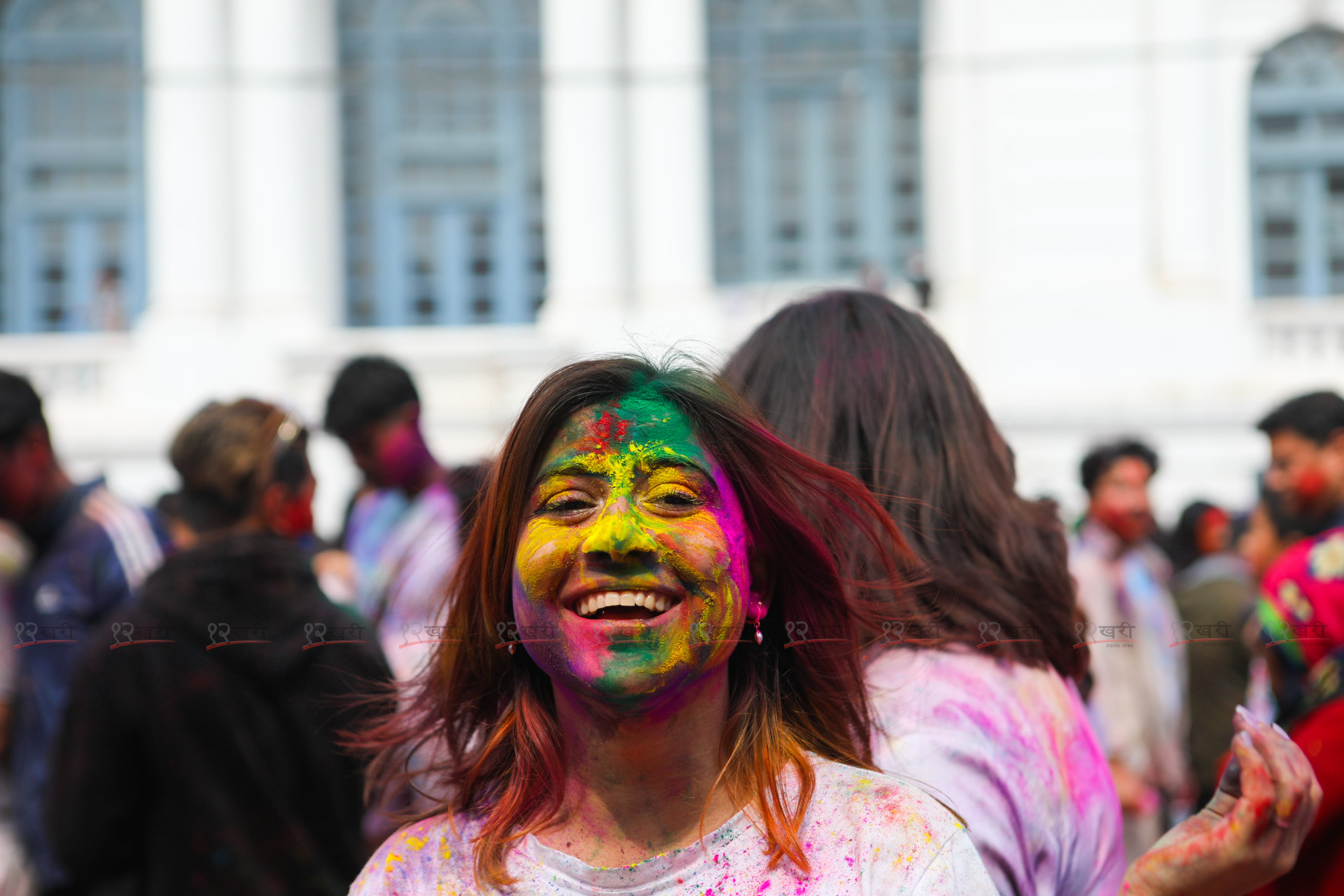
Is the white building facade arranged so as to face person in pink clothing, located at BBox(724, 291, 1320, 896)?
yes

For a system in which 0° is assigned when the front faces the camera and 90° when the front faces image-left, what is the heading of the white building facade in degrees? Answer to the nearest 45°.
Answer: approximately 0°

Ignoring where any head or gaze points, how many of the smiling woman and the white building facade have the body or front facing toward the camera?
2

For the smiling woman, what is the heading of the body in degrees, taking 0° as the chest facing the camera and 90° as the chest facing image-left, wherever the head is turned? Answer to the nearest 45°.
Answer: approximately 0°

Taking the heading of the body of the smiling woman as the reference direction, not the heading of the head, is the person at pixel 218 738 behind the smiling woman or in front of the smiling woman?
behind

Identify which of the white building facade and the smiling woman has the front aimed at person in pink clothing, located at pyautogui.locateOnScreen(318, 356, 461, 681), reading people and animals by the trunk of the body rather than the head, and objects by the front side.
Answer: the white building facade

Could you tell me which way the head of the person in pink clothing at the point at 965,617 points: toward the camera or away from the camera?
away from the camera

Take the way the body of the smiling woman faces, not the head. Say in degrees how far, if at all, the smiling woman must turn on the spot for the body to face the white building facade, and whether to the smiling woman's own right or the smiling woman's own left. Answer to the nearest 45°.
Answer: approximately 180°
